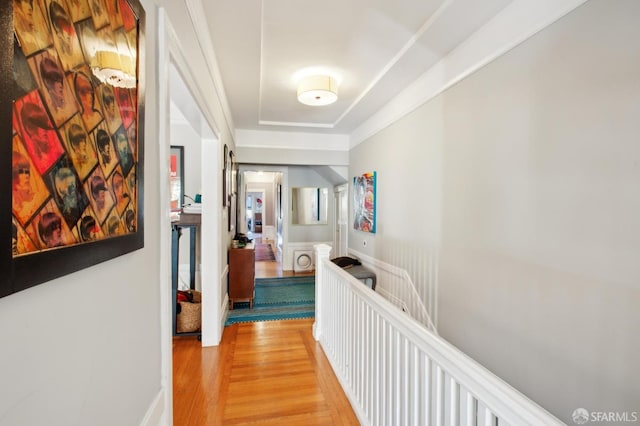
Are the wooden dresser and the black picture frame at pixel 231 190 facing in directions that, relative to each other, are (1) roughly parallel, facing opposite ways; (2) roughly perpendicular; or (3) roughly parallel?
roughly parallel

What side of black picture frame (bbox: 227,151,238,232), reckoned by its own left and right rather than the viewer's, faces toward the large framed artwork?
right

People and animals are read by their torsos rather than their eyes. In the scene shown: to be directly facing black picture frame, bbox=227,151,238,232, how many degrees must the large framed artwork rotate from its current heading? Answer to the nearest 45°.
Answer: approximately 90° to its left

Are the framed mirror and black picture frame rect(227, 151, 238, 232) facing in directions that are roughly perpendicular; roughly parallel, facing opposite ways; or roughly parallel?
roughly perpendicular

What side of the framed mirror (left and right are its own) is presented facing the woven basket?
front

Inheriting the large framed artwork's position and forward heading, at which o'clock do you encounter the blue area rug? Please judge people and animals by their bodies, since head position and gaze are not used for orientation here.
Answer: The blue area rug is roughly at 9 o'clock from the large framed artwork.

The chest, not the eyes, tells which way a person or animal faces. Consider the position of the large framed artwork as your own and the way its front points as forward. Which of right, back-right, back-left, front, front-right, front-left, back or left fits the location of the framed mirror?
left

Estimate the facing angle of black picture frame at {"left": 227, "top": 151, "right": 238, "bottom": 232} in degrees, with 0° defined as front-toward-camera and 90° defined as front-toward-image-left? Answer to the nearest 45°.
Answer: approximately 270°

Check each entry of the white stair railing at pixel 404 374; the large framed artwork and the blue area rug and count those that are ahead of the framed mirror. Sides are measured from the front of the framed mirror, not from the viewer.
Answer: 3

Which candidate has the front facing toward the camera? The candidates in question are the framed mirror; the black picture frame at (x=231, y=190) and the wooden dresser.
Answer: the framed mirror

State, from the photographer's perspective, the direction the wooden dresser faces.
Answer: facing to the right of the viewer

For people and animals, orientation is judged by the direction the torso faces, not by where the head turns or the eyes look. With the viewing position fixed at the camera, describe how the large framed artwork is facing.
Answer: facing the viewer and to the right of the viewer

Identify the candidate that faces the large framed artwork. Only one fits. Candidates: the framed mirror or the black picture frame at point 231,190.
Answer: the framed mirror

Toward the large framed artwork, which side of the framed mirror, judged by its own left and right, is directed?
front

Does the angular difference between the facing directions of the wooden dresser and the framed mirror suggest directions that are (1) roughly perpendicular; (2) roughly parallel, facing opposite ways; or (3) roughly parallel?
roughly perpendicular

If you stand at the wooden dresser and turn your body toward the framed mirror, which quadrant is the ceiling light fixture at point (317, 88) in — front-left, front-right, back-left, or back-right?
back-right

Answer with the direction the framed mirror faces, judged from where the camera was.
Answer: facing the viewer

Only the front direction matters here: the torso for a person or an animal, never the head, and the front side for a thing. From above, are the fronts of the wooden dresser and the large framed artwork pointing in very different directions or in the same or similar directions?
same or similar directions
